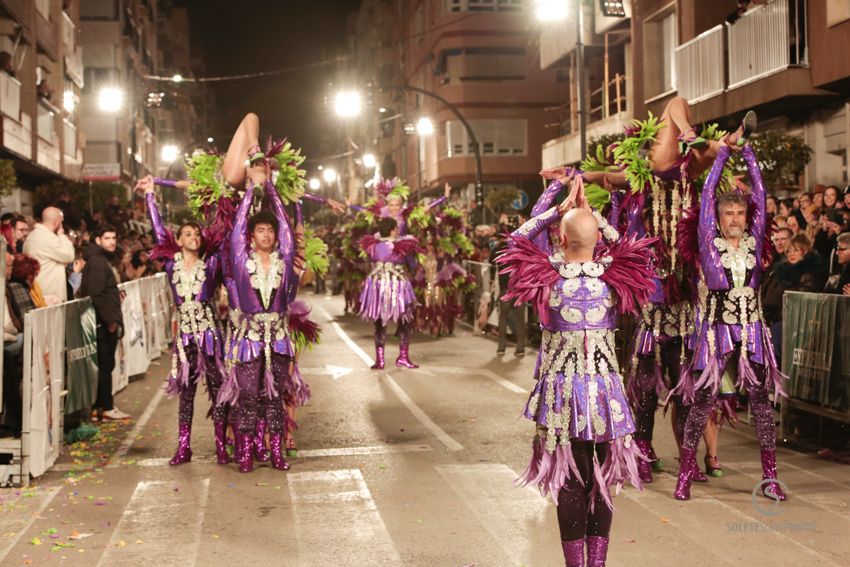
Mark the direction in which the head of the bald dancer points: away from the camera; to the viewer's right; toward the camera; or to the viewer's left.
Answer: away from the camera

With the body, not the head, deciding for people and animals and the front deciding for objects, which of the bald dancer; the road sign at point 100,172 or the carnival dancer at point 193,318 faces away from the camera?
the bald dancer

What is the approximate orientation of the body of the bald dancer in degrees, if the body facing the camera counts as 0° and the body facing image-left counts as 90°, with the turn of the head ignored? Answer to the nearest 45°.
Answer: approximately 180°

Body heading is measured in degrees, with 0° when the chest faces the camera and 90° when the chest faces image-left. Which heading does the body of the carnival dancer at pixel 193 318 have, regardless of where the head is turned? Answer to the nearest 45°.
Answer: approximately 0°

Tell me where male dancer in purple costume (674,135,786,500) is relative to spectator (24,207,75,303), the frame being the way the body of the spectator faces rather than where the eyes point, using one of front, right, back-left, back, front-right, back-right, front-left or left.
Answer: right

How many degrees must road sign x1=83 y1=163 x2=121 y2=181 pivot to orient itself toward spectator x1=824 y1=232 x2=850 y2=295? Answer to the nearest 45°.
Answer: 0° — it already faces them

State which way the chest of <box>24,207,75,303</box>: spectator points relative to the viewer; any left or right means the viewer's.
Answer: facing away from the viewer and to the right of the viewer

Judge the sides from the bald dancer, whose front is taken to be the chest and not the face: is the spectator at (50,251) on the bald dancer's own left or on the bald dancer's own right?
on the bald dancer's own left

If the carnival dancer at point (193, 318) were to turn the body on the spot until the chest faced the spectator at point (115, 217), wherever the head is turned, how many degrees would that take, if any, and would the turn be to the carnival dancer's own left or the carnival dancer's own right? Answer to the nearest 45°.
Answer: approximately 180°
